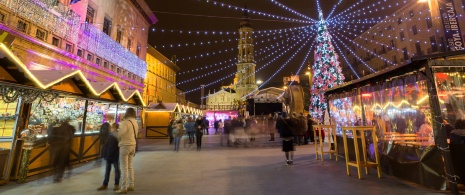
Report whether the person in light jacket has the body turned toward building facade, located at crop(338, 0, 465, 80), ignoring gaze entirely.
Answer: no

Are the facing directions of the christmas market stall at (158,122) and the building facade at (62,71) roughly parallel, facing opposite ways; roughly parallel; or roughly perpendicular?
roughly parallel

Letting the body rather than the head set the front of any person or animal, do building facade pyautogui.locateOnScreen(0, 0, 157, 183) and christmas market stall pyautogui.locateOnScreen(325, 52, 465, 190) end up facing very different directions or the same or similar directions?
very different directions

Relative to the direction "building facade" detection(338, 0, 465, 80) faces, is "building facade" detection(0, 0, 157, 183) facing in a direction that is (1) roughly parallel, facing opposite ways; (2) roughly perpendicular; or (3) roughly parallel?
roughly parallel, facing opposite ways

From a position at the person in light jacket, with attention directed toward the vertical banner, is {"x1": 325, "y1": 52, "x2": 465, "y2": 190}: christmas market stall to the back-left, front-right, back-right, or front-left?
front-right

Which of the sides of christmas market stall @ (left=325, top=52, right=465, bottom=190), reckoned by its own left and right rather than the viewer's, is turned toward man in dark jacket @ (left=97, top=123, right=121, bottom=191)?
front

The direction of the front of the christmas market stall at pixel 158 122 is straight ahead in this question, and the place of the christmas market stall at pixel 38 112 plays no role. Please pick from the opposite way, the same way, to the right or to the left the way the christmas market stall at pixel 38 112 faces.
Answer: the same way

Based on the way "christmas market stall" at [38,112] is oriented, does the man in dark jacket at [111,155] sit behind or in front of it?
in front

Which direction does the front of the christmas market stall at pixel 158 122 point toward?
to the viewer's right

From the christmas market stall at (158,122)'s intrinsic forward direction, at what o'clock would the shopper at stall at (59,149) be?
The shopper at stall is roughly at 3 o'clock from the christmas market stall.

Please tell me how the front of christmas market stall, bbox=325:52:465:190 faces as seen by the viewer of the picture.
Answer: facing the viewer and to the left of the viewer

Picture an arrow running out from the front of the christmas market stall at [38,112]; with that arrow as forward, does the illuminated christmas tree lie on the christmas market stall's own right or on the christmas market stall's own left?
on the christmas market stall's own left

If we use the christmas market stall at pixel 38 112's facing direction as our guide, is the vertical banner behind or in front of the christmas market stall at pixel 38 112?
in front

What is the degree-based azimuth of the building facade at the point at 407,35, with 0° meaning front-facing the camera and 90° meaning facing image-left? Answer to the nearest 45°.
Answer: approximately 45°

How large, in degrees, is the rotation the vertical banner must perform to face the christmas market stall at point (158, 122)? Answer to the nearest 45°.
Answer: approximately 45° to its right

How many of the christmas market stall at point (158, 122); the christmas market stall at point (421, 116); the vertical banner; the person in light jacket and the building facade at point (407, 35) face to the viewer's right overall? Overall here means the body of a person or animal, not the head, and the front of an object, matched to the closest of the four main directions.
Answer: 1

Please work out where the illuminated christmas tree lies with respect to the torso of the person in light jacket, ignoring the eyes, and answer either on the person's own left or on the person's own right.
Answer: on the person's own right

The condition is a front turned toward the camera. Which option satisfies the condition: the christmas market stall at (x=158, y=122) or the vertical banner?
the vertical banner
